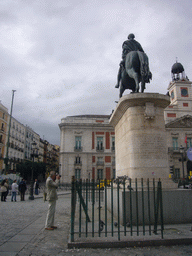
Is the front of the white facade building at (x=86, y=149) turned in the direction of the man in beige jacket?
yes

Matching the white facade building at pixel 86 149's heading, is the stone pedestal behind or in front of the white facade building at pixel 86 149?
in front

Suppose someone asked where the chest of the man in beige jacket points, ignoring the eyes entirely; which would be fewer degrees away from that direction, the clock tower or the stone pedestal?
the stone pedestal

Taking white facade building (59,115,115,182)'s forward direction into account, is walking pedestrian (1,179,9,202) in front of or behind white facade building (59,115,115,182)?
in front

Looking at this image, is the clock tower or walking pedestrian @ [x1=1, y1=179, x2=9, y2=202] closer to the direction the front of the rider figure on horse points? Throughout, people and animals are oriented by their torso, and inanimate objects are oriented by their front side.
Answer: the clock tower

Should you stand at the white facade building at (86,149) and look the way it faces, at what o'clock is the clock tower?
The clock tower is roughly at 9 o'clock from the white facade building.

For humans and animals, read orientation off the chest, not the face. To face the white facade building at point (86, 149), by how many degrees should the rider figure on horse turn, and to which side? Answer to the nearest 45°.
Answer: approximately 45° to its right

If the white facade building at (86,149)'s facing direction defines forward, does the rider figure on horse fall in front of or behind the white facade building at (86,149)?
in front
